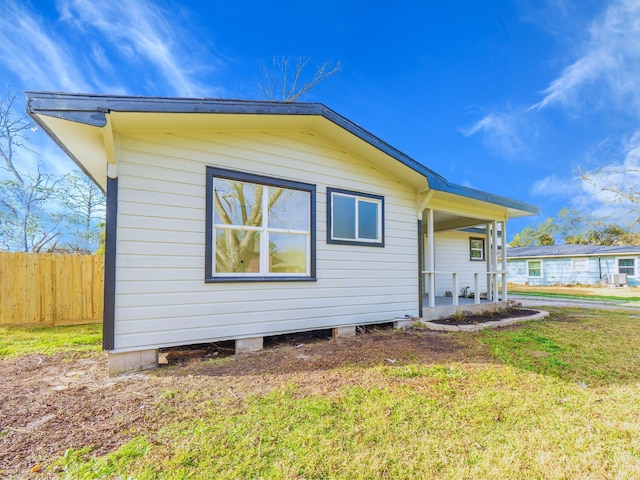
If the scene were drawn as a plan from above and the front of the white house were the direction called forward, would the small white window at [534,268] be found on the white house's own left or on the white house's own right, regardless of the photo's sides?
on the white house's own left

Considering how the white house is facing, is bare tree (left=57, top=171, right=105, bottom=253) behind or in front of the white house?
behind

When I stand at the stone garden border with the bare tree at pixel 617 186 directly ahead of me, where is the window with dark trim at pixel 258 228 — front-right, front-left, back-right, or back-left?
back-left

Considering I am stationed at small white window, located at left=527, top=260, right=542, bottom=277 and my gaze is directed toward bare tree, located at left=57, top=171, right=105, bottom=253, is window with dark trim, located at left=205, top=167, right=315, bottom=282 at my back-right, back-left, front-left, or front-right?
front-left

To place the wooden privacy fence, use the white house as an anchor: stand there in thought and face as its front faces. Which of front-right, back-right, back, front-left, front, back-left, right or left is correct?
back

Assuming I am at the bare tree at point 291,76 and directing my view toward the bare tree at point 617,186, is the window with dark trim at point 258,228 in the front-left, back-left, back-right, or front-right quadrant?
back-right

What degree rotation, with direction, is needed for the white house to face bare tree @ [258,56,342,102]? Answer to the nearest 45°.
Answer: approximately 135° to its left

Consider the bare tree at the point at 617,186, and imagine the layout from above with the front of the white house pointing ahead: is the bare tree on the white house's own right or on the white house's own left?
on the white house's own left

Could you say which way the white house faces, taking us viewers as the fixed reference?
facing the viewer and to the right of the viewer
